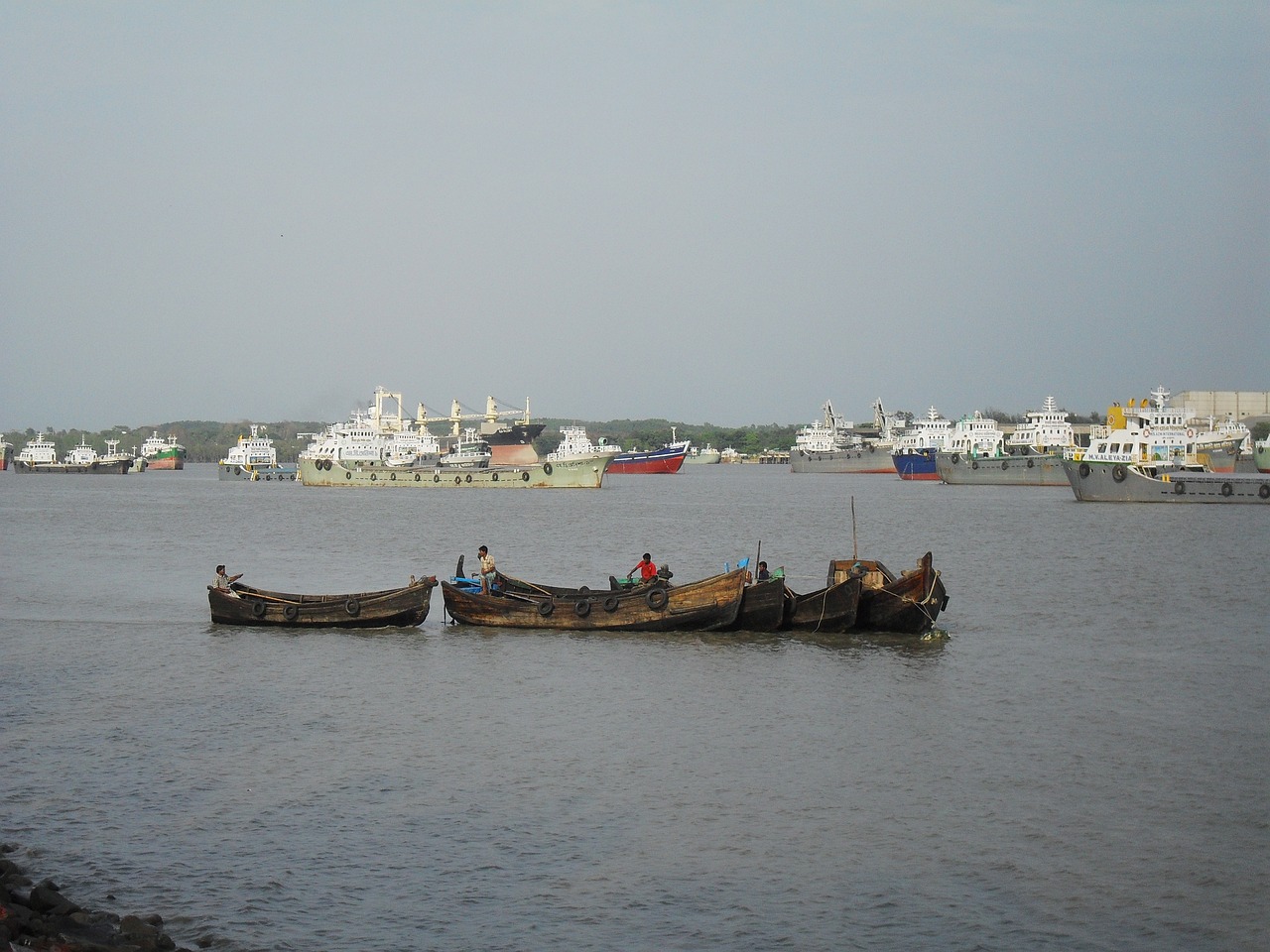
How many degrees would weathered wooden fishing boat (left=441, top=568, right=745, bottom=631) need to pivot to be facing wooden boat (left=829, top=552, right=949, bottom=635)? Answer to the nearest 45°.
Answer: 0° — it already faces it

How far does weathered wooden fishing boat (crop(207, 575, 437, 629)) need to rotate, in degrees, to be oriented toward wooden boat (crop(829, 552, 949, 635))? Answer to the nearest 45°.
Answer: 0° — it already faces it

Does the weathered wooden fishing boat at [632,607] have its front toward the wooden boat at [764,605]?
yes

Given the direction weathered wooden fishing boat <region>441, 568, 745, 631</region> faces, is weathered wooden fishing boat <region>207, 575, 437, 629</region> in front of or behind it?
behind

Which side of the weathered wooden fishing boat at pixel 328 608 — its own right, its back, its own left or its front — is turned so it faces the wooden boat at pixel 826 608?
front

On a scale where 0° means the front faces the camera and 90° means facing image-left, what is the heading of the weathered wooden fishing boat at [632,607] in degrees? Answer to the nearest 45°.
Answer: approximately 270°

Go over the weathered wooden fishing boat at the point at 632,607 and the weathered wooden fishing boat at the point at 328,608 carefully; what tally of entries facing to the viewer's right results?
2

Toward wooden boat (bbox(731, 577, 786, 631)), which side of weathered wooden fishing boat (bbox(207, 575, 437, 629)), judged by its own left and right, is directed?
front

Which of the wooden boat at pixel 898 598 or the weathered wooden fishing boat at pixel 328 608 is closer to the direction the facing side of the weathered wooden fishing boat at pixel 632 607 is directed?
the wooden boat

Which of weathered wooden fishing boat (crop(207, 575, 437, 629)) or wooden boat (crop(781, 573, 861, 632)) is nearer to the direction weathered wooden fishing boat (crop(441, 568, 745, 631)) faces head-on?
the wooden boat

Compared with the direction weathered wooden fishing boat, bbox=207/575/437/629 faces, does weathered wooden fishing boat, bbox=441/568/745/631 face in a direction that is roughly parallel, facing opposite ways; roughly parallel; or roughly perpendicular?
roughly parallel

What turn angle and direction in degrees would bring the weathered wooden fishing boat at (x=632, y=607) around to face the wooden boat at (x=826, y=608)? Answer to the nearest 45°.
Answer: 0° — it already faces it

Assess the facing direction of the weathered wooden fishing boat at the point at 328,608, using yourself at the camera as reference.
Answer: facing to the right of the viewer
